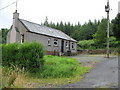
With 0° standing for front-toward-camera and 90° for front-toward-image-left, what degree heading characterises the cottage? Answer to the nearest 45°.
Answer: approximately 315°

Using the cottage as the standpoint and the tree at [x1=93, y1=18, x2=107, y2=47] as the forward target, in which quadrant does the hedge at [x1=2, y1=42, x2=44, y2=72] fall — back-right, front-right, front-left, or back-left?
back-right

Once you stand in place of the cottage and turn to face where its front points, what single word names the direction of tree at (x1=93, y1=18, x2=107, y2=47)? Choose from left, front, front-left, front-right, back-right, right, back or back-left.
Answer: left

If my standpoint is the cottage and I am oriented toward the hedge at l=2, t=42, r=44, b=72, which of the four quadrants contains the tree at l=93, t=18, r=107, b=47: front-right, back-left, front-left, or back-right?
back-left

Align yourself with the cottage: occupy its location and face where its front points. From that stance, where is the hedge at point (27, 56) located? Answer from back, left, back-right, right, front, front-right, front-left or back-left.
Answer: front-right
